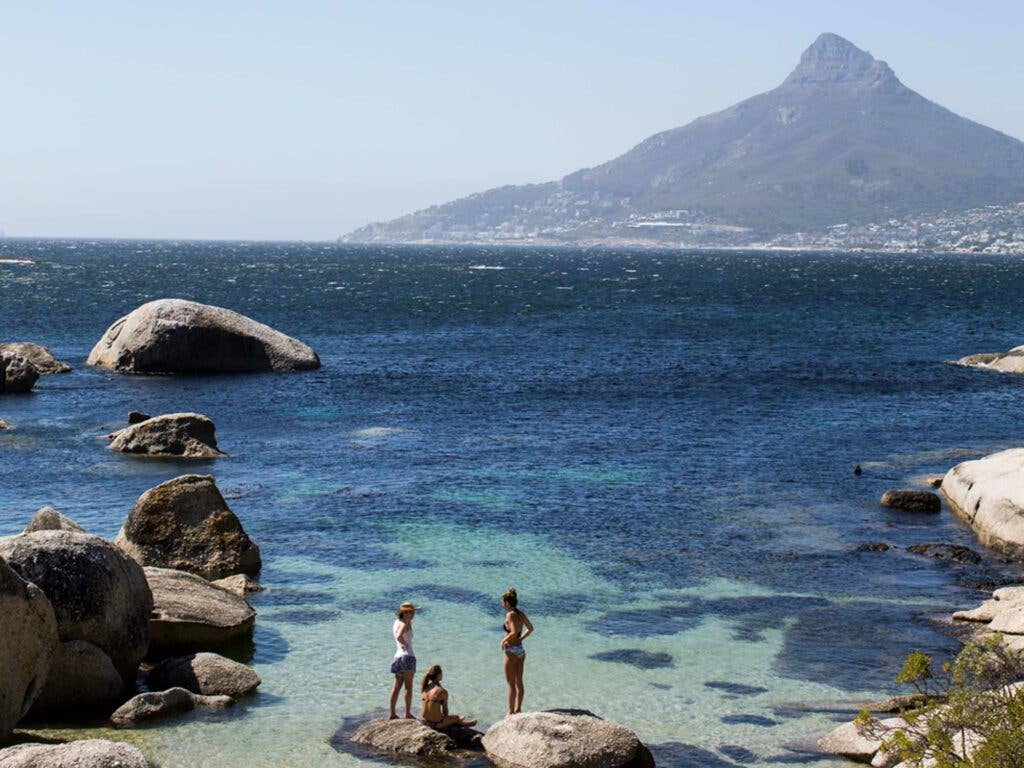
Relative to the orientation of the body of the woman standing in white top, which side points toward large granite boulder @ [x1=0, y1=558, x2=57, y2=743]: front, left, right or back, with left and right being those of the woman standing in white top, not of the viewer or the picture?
back

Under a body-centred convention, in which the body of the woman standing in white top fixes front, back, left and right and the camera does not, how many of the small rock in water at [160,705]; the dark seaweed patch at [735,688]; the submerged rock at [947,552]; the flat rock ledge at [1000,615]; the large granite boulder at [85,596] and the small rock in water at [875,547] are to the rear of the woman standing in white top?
2

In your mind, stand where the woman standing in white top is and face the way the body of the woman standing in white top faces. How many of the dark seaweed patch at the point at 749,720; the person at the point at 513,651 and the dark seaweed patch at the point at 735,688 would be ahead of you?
3

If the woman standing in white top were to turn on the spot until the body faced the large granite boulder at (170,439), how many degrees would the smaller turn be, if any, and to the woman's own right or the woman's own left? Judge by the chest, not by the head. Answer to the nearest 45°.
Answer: approximately 90° to the woman's own left

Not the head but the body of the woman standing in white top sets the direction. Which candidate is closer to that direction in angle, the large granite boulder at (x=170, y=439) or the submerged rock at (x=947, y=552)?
the submerged rock

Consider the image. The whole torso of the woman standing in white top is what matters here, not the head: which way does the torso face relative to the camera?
to the viewer's right

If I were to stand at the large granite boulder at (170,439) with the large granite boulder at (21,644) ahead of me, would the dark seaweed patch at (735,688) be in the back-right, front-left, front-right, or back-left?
front-left

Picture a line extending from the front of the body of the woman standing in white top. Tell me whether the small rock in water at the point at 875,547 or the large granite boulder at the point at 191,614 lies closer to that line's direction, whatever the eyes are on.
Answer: the small rock in water

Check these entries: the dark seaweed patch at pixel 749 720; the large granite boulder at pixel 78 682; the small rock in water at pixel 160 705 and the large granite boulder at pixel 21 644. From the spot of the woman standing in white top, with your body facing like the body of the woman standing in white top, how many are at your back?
3

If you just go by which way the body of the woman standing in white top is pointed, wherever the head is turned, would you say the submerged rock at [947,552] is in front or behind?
in front

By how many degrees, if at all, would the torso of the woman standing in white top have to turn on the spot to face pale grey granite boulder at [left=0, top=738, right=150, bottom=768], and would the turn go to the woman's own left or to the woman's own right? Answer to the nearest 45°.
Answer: approximately 135° to the woman's own right

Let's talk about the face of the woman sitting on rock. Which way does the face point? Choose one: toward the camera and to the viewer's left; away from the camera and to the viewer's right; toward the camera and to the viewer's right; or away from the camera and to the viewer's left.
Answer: away from the camera and to the viewer's right

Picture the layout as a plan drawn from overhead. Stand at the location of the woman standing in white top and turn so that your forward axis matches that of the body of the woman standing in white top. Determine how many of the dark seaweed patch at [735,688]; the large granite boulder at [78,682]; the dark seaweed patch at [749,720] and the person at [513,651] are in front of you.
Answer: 3

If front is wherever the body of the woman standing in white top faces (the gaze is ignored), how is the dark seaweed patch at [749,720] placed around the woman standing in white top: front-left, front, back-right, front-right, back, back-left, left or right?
front

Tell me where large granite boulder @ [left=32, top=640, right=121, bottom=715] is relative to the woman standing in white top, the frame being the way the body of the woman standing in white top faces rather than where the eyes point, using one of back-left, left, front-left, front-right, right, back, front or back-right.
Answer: back

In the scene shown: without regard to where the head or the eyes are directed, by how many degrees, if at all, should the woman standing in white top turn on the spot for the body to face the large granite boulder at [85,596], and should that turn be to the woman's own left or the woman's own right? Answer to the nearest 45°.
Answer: approximately 180°

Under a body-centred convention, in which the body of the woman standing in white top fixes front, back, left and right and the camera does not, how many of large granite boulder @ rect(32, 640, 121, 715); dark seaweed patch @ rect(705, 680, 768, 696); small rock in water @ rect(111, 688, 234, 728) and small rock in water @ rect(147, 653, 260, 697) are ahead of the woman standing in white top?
1

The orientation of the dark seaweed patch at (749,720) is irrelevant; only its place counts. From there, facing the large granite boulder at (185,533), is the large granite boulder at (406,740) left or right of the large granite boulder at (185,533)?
left

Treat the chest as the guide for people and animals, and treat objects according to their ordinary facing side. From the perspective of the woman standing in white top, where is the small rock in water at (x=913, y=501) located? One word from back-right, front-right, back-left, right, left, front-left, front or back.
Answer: front-left

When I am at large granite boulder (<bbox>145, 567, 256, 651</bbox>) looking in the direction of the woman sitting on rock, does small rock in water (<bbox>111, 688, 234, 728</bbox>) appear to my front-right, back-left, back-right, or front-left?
front-right
